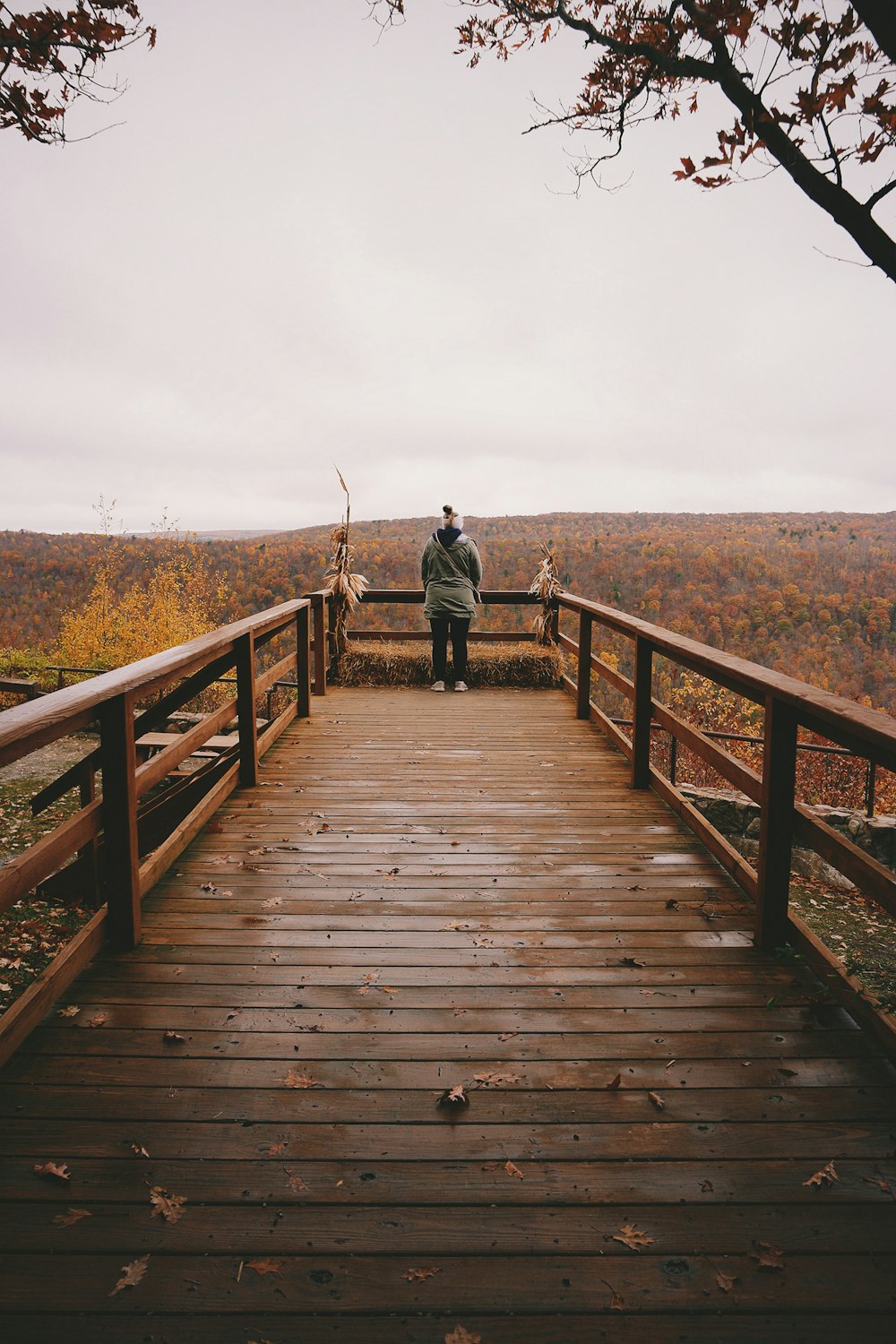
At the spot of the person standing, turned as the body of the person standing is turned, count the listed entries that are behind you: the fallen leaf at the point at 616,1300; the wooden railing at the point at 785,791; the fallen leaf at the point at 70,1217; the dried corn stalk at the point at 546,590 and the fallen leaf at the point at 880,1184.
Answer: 4

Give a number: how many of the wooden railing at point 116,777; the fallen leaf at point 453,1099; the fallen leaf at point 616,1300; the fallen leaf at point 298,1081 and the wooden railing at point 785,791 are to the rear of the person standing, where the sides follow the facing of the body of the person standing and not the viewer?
5

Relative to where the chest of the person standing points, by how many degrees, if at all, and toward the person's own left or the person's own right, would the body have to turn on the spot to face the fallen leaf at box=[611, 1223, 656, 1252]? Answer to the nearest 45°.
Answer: approximately 180°

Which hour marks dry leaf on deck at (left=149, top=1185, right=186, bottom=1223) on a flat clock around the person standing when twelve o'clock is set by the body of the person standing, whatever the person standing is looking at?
The dry leaf on deck is roughly at 6 o'clock from the person standing.

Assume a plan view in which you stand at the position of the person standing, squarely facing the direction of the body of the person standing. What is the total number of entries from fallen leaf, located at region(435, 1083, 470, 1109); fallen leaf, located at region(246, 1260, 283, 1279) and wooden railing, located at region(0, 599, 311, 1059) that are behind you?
3

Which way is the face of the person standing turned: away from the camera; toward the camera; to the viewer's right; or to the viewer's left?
away from the camera

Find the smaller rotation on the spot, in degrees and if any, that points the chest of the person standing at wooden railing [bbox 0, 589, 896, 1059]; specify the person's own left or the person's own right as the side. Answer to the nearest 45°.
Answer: approximately 180°

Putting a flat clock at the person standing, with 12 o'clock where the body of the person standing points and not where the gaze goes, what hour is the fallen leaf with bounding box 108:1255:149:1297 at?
The fallen leaf is roughly at 6 o'clock from the person standing.

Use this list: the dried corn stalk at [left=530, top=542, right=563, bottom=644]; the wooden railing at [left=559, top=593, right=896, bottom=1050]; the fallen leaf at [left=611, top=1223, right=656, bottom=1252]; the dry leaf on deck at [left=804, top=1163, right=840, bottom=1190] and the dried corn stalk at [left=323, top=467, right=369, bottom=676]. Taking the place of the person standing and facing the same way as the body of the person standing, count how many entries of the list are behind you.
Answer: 3

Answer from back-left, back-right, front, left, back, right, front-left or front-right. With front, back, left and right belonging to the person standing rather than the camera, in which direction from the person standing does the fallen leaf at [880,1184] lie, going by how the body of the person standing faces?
back

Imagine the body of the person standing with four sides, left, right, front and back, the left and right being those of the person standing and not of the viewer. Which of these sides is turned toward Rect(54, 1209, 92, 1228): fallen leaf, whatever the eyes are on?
back

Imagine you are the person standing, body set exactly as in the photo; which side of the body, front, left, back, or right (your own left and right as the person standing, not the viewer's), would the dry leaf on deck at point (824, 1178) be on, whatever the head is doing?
back

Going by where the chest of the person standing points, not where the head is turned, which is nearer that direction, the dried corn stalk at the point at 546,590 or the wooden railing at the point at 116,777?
the dried corn stalk

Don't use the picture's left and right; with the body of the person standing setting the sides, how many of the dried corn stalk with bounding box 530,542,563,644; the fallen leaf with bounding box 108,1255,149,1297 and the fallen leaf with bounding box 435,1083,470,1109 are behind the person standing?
2

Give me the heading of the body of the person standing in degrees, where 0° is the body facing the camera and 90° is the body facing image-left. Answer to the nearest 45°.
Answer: approximately 180°

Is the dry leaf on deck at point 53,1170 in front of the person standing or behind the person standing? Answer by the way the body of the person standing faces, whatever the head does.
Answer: behind
